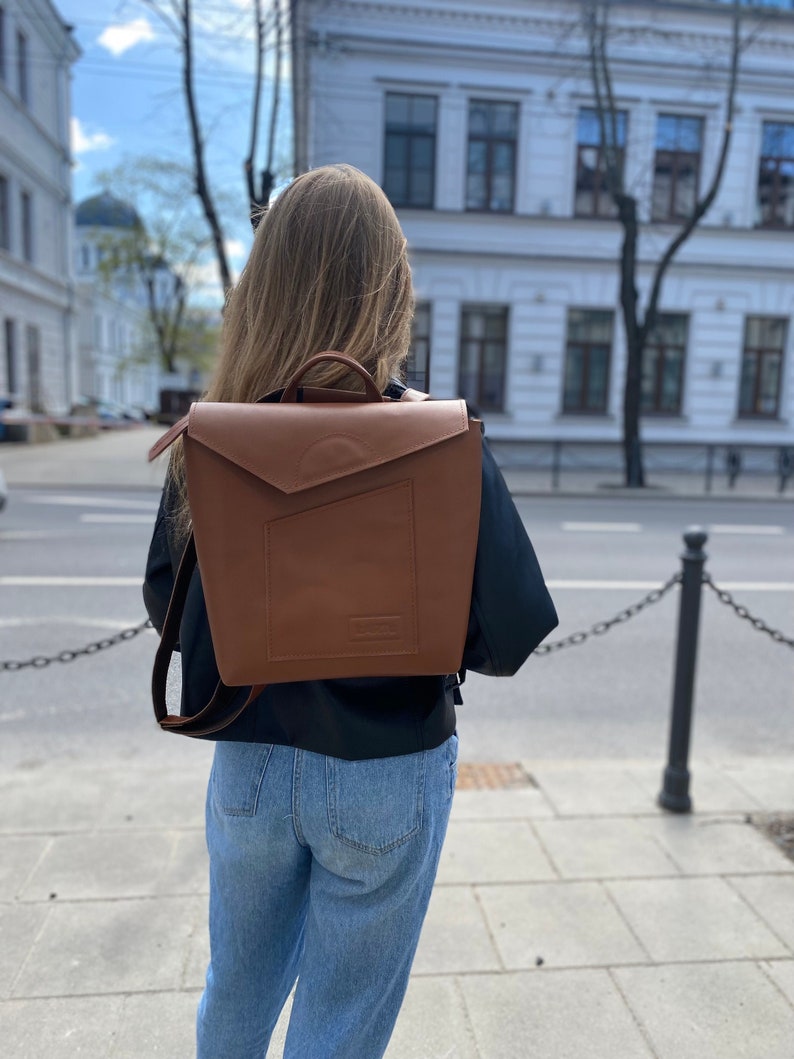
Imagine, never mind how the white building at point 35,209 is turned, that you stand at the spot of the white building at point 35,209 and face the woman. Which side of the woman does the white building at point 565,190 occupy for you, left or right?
left

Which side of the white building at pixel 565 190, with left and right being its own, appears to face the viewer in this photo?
front

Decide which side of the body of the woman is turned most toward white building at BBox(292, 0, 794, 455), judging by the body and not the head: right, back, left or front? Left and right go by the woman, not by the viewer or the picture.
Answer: front

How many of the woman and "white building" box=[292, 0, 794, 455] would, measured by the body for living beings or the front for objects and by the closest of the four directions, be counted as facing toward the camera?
1

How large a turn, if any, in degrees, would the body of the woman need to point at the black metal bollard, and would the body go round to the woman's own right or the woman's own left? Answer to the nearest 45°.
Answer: approximately 45° to the woman's own right

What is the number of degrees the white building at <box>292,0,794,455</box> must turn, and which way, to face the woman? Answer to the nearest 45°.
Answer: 0° — it already faces them

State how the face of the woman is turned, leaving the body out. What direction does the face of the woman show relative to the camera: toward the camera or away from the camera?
away from the camera

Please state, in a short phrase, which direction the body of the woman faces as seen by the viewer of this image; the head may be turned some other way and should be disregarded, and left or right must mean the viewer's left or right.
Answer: facing away from the viewer

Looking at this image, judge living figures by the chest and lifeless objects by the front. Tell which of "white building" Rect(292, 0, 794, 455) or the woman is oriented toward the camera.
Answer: the white building

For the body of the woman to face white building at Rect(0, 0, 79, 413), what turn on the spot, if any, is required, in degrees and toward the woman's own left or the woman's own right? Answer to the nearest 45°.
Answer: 0° — they already face it

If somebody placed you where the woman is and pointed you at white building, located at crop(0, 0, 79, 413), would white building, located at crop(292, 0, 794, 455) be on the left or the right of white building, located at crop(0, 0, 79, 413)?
right

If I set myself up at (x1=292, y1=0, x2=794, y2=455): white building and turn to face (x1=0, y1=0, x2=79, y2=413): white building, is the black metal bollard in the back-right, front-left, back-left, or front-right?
back-left

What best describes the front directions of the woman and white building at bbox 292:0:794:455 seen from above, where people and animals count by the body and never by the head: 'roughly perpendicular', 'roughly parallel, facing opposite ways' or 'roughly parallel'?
roughly parallel, facing opposite ways

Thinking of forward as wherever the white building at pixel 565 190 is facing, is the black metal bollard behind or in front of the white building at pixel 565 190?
in front

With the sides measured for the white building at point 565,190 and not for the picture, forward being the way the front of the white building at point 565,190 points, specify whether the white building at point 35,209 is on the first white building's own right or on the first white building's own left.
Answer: on the first white building's own right

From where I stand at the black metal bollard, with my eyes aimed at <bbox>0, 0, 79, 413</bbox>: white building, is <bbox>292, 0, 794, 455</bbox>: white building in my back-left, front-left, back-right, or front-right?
front-right
